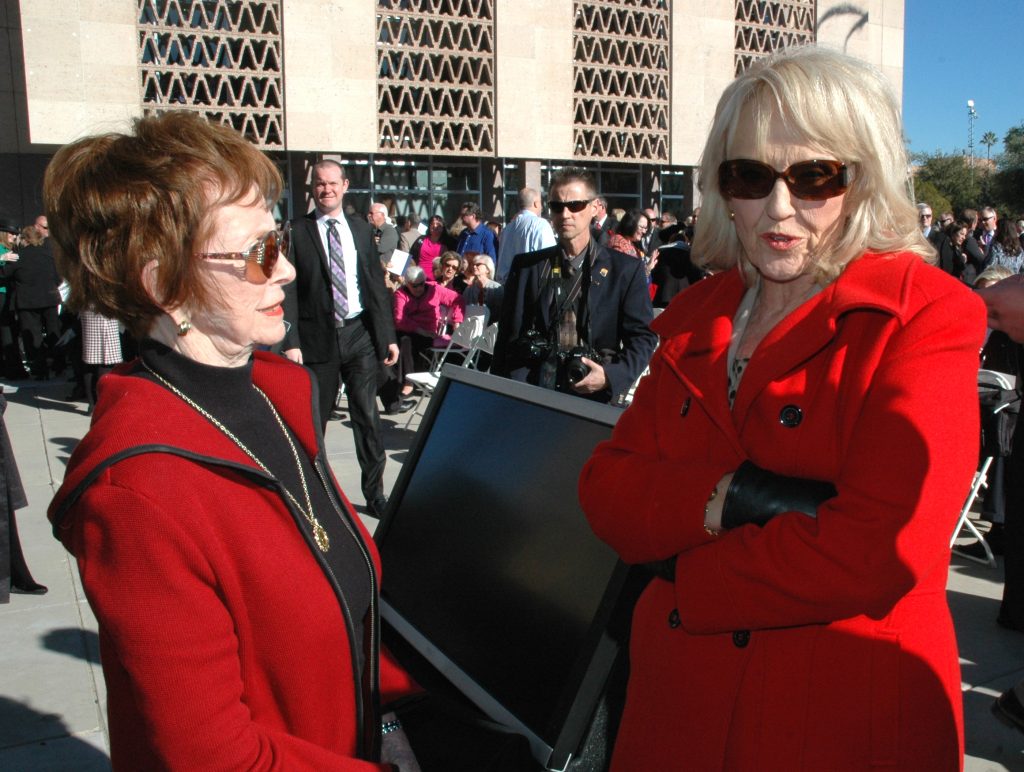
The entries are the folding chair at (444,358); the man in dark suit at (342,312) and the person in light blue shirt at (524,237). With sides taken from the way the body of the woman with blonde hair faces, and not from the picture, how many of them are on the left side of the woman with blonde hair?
0

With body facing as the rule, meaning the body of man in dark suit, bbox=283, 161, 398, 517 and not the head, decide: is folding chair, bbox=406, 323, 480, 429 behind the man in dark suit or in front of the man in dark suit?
behind

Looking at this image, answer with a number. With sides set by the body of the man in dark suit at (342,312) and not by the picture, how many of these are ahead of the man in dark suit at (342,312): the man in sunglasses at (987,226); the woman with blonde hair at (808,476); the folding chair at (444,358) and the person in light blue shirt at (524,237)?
1

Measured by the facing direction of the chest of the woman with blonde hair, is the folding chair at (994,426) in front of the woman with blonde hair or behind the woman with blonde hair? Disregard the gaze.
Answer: behind

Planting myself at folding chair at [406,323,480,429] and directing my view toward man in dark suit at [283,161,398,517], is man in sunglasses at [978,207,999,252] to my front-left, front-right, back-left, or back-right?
back-left

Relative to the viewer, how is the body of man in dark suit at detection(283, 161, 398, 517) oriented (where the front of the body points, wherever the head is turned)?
toward the camera

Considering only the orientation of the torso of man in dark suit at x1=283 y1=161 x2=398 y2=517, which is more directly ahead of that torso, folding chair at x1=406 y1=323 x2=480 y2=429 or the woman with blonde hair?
the woman with blonde hair

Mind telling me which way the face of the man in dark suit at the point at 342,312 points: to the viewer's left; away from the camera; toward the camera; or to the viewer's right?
toward the camera

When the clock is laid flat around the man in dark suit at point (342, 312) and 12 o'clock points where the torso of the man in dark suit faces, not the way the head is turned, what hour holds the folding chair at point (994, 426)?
The folding chair is roughly at 10 o'clock from the man in dark suit.

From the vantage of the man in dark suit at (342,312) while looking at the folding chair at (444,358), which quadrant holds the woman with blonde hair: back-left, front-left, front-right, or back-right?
back-right

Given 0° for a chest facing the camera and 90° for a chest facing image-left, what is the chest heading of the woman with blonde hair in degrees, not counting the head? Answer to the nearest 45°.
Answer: approximately 45°

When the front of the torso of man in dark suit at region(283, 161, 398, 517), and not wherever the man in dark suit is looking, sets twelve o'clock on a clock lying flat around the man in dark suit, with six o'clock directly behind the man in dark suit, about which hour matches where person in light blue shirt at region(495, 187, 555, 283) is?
The person in light blue shirt is roughly at 7 o'clock from the man in dark suit.

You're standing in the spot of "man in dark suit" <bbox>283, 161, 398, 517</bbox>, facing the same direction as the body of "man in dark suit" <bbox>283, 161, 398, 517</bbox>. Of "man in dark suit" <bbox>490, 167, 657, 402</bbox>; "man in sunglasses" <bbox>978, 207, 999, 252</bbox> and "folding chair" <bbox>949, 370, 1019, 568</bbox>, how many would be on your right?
0
